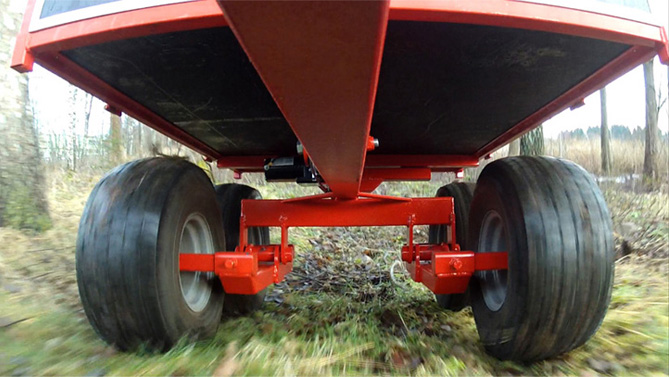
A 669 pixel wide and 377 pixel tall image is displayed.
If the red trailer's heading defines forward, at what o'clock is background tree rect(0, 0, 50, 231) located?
The background tree is roughly at 4 o'clock from the red trailer.

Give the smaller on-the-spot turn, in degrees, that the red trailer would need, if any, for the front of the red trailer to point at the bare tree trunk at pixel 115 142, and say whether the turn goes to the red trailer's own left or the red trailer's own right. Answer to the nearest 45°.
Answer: approximately 135° to the red trailer's own right

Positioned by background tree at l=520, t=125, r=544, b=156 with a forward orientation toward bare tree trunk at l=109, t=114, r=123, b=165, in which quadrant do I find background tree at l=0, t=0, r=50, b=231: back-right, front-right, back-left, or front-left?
front-left

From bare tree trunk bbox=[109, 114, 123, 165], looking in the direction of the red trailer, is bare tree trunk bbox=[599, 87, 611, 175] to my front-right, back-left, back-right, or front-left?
front-left

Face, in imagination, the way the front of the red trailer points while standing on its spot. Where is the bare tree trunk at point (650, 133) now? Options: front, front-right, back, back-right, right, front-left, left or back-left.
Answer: back-left

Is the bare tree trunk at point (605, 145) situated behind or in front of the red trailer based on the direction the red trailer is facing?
behind

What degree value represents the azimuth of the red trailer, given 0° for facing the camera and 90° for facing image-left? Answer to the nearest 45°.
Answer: approximately 0°

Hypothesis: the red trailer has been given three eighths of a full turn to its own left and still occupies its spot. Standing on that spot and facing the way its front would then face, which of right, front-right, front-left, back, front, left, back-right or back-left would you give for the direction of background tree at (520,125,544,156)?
front
